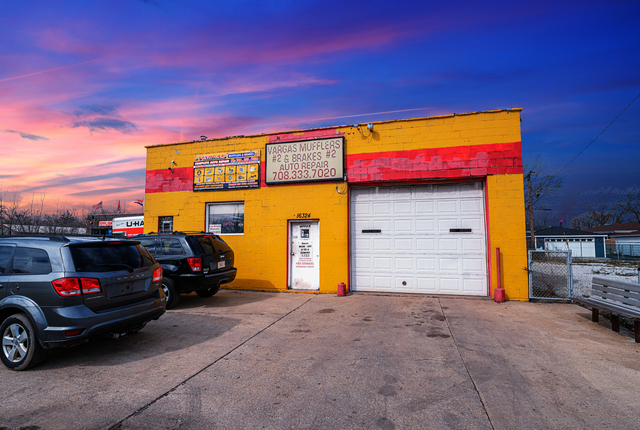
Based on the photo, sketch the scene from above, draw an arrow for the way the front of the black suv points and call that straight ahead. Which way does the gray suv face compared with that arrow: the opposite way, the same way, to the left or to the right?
the same way

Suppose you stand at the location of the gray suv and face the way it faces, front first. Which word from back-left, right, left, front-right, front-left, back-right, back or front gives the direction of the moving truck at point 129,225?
front-right

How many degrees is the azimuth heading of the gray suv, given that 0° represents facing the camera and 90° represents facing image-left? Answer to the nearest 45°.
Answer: approximately 135°

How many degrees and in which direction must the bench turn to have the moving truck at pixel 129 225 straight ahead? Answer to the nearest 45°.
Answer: approximately 45° to its right

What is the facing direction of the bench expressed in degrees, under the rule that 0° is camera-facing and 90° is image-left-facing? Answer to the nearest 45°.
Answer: approximately 45°

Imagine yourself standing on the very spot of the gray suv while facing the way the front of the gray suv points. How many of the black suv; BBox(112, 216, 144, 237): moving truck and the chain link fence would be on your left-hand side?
0

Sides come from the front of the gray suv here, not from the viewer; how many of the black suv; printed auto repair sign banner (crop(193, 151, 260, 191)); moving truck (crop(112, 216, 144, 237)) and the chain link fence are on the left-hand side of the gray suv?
0

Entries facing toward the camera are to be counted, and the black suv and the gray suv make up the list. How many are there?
0

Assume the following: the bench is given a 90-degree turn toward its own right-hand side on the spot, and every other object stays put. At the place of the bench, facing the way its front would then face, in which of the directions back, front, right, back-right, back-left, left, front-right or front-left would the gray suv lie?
left

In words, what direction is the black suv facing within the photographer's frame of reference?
facing away from the viewer and to the left of the viewer

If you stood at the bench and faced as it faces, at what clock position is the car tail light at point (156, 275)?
The car tail light is roughly at 12 o'clock from the bench.

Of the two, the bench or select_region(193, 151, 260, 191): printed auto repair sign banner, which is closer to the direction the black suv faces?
the printed auto repair sign banner

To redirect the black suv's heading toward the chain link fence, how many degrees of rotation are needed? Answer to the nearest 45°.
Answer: approximately 135° to its right

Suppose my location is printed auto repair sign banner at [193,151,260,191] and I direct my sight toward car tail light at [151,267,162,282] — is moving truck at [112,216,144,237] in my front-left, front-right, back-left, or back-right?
back-right

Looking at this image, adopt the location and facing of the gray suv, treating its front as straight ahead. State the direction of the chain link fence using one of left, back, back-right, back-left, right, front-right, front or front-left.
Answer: back-right

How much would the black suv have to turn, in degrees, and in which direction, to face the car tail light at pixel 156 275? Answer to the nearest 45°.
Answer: approximately 135° to its left

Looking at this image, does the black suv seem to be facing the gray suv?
no

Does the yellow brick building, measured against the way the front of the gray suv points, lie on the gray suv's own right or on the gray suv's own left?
on the gray suv's own right

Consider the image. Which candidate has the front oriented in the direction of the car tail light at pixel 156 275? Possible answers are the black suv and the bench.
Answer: the bench
